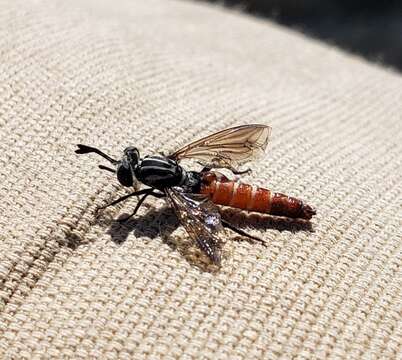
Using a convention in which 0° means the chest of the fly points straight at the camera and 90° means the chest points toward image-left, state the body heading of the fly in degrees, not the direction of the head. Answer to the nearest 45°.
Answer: approximately 90°
